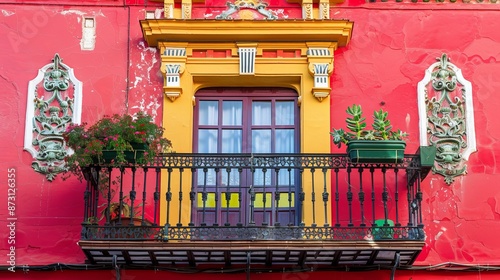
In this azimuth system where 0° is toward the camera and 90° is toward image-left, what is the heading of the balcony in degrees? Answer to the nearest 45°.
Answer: approximately 0°

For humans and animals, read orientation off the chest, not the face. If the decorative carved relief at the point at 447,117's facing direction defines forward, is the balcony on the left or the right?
on its right

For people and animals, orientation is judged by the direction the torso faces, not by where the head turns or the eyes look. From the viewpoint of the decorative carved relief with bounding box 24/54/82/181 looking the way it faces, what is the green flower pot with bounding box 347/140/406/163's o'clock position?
The green flower pot is roughly at 10 o'clock from the decorative carved relief.

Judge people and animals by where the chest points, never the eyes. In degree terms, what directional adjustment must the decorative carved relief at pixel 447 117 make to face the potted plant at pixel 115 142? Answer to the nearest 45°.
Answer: approximately 45° to its right

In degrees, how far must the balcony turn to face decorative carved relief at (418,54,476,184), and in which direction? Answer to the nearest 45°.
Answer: approximately 90° to its left

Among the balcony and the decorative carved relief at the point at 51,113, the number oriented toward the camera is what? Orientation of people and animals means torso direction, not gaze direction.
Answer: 2

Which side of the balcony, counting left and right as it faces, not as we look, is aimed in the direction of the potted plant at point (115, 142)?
right

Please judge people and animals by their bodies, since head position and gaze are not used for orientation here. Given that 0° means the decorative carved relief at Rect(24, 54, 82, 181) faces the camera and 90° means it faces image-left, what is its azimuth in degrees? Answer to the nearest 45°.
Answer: approximately 0°

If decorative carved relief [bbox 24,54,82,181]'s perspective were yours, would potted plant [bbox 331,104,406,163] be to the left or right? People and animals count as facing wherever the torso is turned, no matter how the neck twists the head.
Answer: on its left
